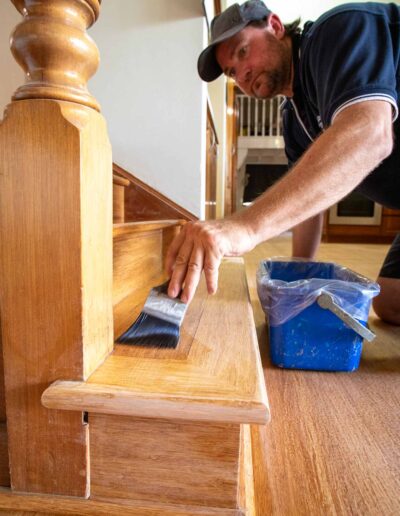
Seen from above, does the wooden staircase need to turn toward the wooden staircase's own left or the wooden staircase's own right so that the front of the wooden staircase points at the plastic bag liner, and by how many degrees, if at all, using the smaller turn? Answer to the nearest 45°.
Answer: approximately 45° to the wooden staircase's own left

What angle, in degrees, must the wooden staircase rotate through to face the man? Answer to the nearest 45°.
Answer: approximately 45° to its left

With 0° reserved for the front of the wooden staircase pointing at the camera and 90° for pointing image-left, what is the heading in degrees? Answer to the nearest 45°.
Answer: approximately 270°
